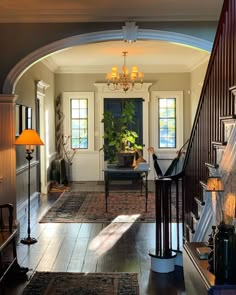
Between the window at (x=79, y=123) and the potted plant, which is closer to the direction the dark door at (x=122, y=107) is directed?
the potted plant

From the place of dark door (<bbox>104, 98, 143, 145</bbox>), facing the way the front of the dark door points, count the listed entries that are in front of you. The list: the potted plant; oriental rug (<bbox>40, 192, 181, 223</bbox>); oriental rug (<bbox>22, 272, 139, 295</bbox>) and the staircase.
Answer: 4

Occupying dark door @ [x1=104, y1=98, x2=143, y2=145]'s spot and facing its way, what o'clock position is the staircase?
The staircase is roughly at 12 o'clock from the dark door.

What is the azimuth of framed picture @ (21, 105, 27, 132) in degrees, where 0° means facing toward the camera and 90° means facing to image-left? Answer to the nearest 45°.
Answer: approximately 270°

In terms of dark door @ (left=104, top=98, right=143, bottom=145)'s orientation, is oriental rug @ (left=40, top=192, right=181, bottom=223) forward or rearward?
forward

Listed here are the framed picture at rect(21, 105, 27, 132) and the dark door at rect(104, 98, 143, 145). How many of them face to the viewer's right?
1

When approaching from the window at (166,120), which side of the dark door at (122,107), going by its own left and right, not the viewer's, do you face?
left

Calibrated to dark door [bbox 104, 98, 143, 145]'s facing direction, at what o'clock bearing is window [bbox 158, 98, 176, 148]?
The window is roughly at 9 o'clock from the dark door.

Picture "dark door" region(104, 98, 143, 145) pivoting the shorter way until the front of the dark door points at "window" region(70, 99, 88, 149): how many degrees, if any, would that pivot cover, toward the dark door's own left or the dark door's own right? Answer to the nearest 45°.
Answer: approximately 90° to the dark door's own right

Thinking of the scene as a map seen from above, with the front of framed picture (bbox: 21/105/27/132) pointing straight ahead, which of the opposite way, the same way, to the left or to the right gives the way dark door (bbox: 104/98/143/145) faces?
to the right

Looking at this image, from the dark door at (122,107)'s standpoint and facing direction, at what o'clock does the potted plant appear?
The potted plant is roughly at 12 o'clock from the dark door.

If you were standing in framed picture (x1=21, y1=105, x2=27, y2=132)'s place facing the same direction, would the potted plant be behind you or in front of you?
in front

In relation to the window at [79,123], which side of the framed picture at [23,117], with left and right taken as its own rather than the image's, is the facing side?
left

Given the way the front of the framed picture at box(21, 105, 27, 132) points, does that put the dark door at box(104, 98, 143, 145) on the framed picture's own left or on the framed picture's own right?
on the framed picture's own left
